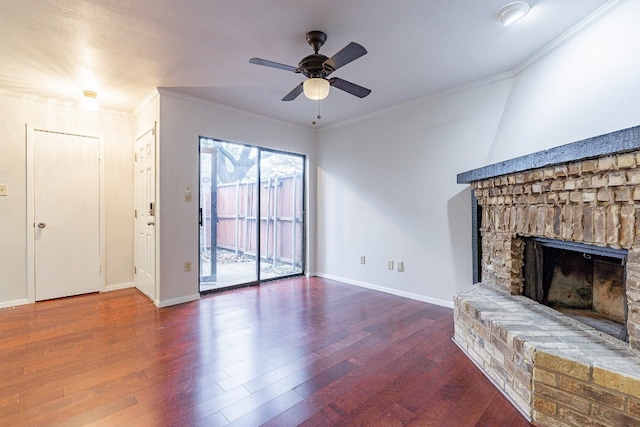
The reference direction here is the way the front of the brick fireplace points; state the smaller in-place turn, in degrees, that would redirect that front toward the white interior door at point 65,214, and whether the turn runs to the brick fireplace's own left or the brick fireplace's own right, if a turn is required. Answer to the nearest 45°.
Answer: approximately 45° to the brick fireplace's own right

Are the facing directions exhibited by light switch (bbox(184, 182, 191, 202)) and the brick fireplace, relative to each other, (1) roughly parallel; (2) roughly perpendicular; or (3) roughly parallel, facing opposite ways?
roughly perpendicular

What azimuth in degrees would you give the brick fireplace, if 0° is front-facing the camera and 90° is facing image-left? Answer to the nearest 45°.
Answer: approximately 45°

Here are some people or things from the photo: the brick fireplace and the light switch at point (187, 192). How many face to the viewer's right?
0

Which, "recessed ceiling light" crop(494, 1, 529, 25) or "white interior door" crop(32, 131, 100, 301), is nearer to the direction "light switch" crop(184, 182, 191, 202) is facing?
the recessed ceiling light

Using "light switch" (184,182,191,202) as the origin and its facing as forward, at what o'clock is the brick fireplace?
The brick fireplace is roughly at 11 o'clock from the light switch.

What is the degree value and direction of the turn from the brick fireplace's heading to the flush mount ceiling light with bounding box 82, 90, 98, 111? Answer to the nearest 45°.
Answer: approximately 45° to its right

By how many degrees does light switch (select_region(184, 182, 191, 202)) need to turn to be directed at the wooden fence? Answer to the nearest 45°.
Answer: approximately 135° to its left

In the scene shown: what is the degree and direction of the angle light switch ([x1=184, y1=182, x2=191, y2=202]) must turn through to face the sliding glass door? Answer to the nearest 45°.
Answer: approximately 135° to its left

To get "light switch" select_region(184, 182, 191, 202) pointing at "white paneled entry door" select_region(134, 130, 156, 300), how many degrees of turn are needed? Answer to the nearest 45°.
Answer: approximately 135° to its right

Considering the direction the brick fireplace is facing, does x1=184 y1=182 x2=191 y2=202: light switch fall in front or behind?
in front

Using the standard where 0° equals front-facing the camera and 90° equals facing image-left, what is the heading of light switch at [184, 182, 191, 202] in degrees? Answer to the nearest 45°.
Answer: approximately 0°
